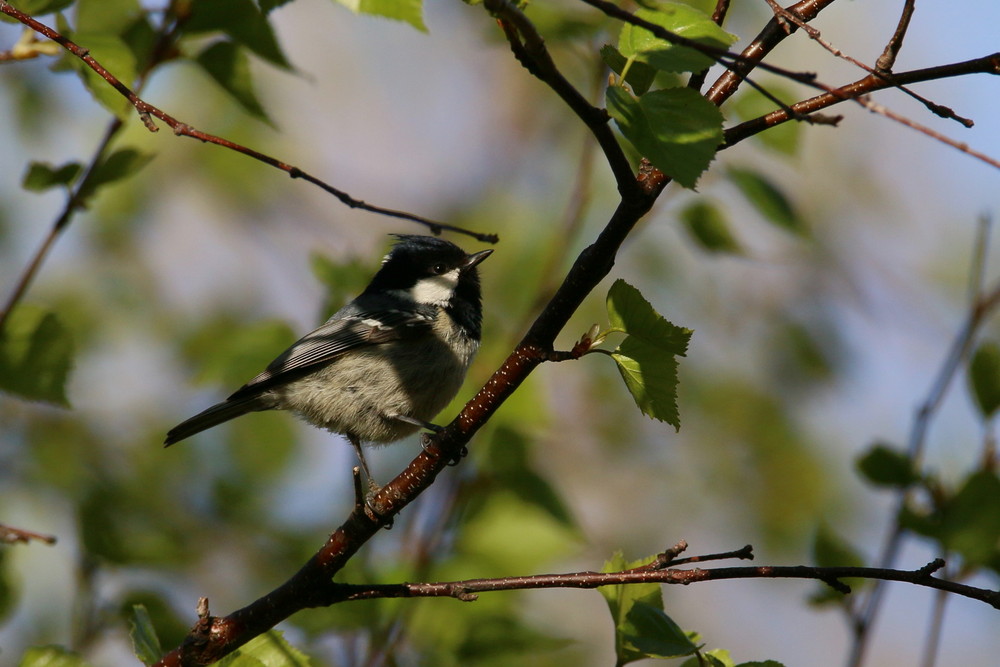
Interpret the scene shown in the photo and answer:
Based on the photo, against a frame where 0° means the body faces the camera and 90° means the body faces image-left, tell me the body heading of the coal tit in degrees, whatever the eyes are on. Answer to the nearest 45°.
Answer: approximately 270°

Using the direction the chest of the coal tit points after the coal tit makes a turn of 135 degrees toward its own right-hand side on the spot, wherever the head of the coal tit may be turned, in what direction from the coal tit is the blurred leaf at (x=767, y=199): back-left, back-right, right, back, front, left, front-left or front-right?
back
